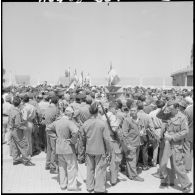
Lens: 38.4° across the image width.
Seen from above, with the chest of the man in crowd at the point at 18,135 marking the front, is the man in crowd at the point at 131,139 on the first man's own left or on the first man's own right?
on the first man's own right

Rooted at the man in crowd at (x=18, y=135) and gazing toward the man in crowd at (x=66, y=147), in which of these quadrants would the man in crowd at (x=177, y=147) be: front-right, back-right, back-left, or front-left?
front-left

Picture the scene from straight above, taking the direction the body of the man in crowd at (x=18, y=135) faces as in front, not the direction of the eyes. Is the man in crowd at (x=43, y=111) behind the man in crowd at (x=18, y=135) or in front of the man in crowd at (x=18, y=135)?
in front

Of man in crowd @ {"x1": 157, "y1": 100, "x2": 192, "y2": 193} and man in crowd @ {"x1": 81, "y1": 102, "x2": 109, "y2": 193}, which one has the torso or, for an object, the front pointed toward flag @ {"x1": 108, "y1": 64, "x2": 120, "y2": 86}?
man in crowd @ {"x1": 81, "y1": 102, "x2": 109, "y2": 193}

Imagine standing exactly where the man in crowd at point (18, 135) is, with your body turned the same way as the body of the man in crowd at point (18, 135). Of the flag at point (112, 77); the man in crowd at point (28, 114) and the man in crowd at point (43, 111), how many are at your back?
0

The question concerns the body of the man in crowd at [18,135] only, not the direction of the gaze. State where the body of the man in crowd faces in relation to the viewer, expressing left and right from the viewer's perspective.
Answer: facing away from the viewer and to the right of the viewer

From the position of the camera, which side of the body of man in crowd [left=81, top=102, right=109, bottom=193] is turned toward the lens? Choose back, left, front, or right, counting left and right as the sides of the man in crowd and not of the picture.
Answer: back

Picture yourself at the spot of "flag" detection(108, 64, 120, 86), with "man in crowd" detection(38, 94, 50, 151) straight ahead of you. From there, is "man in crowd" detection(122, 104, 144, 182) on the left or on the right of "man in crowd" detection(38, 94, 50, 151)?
left

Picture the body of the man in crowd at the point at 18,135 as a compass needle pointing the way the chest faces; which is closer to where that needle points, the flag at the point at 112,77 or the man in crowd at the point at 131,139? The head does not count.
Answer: the flag

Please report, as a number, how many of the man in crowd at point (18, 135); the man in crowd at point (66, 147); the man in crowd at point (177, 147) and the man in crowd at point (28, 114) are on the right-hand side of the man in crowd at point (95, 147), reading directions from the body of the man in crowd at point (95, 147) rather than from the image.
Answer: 1

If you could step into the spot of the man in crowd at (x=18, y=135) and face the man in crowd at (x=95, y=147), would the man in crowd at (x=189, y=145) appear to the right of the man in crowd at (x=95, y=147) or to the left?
left
